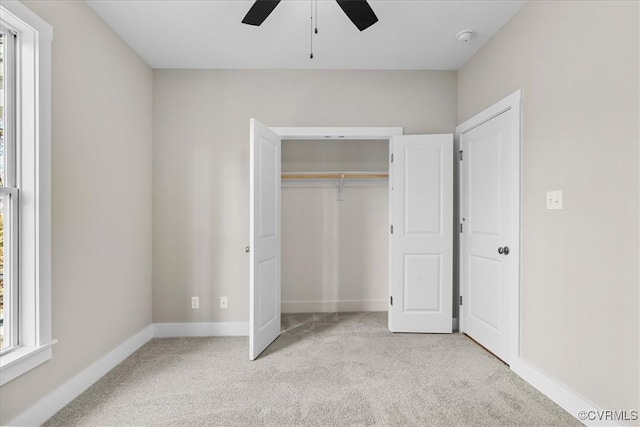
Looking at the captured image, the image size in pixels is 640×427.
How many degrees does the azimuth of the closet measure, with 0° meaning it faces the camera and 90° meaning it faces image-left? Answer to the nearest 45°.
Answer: approximately 0°

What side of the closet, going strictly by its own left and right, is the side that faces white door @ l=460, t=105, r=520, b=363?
left
